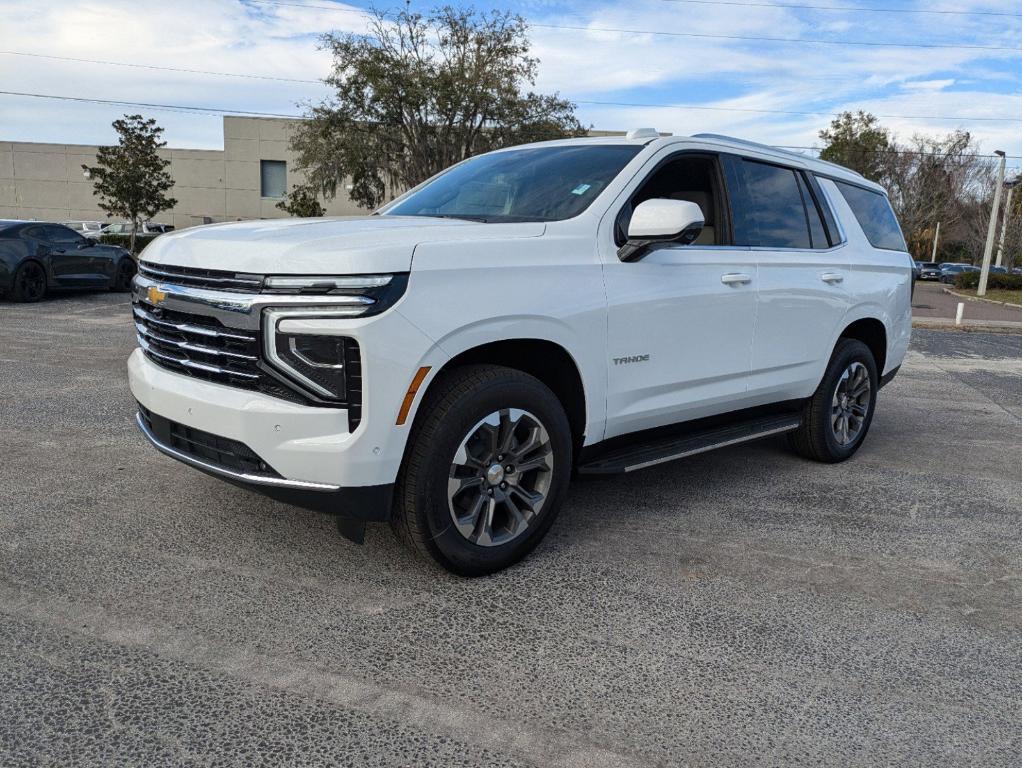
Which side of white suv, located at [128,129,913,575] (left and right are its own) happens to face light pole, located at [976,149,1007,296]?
back

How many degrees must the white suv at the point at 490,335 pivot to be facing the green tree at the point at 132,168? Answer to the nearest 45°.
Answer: approximately 90° to its right

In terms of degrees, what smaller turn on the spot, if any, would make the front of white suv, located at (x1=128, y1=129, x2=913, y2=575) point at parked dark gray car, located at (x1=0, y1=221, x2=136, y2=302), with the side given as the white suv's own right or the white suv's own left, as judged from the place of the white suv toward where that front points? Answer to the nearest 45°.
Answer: approximately 90° to the white suv's own right

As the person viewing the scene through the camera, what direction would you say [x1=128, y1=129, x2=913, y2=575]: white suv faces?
facing the viewer and to the left of the viewer

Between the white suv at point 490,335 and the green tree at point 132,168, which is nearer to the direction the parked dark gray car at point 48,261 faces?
the green tree

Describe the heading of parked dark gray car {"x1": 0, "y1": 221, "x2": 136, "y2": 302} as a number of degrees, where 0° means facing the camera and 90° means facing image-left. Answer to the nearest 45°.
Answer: approximately 225°

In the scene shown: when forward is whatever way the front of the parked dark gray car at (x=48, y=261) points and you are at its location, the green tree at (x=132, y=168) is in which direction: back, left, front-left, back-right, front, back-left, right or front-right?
front-left
